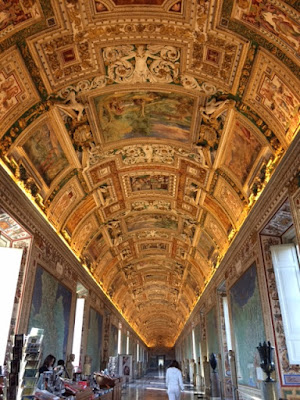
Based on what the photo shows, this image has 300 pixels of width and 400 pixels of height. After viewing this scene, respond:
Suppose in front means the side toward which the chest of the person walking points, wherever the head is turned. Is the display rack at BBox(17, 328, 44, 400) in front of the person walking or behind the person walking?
behind

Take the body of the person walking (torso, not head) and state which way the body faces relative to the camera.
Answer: away from the camera
